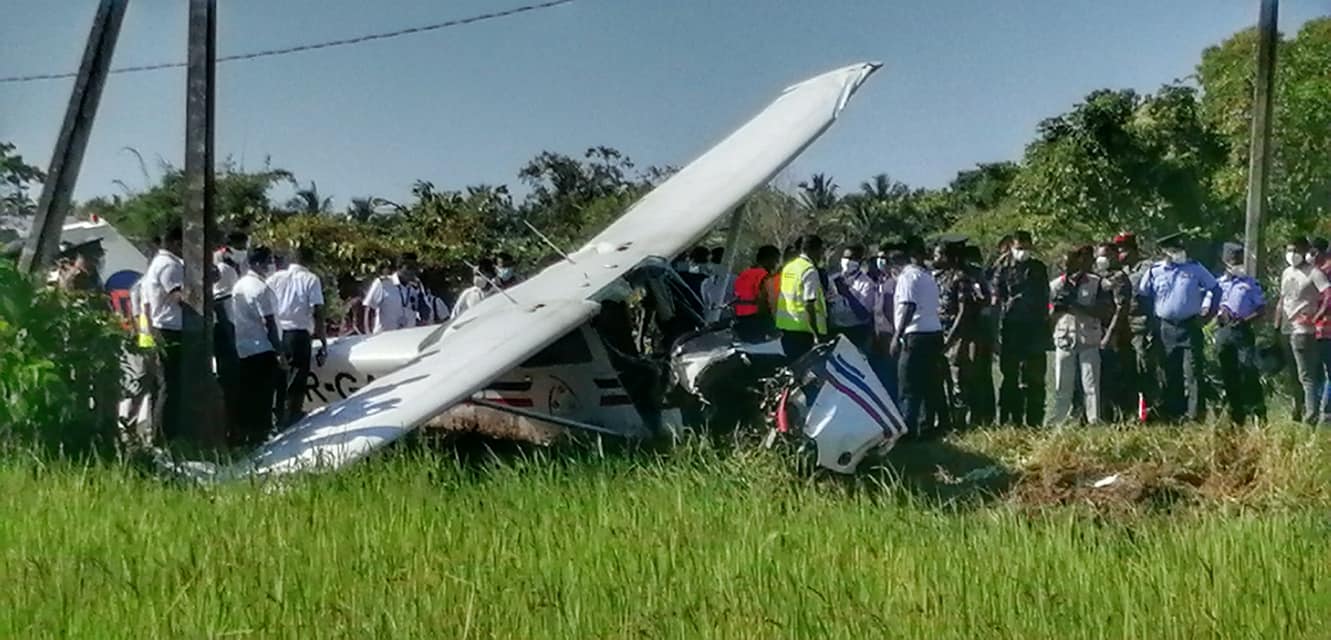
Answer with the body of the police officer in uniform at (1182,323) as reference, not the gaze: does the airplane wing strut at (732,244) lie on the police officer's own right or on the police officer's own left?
on the police officer's own right

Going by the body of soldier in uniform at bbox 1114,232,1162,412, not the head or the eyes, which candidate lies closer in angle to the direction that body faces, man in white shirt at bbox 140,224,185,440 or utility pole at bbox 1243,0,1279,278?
the man in white shirt

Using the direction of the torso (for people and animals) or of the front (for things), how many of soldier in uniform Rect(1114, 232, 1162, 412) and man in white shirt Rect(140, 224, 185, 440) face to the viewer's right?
1

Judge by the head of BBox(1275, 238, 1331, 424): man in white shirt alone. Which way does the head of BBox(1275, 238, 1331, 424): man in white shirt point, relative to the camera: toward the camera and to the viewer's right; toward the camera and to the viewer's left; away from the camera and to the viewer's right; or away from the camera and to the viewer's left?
toward the camera and to the viewer's left

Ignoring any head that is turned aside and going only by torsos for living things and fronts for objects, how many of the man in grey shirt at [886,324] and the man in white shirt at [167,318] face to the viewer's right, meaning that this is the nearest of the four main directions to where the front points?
1

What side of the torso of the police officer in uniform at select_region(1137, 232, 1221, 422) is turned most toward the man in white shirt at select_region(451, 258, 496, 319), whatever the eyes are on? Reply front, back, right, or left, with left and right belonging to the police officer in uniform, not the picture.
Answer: right

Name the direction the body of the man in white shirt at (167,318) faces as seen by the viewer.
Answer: to the viewer's right

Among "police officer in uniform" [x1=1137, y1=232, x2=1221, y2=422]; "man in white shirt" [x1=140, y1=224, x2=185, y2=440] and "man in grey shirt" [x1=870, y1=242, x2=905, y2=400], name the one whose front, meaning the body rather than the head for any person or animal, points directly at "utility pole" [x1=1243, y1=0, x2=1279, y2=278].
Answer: "man in white shirt" [x1=140, y1=224, x2=185, y2=440]

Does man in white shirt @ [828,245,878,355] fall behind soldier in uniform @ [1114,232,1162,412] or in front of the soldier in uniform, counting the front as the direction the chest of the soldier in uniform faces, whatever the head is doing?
in front

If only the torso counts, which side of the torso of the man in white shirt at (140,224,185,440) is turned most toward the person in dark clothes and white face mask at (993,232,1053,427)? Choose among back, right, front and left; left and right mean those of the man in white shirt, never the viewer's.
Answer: front

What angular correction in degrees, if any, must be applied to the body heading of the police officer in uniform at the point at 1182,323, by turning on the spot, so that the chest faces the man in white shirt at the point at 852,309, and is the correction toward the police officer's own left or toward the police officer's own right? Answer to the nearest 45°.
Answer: approximately 90° to the police officer's own right

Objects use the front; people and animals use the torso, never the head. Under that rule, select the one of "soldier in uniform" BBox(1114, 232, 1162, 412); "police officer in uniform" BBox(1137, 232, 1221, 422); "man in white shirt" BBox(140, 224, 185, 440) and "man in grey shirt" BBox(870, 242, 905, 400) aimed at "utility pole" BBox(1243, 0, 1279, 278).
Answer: "man in white shirt" BBox(140, 224, 185, 440)

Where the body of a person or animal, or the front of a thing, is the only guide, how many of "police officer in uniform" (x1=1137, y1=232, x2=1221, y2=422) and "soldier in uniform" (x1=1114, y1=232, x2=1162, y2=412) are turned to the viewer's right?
0

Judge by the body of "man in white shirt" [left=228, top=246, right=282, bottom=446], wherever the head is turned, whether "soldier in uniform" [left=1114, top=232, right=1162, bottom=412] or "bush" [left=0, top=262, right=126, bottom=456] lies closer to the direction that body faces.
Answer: the soldier in uniform

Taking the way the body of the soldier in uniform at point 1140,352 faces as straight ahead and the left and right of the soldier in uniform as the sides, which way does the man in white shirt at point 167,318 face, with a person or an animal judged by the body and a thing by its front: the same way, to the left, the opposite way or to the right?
the opposite way

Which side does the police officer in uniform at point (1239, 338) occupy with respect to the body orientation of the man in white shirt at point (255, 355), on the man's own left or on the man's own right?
on the man's own right

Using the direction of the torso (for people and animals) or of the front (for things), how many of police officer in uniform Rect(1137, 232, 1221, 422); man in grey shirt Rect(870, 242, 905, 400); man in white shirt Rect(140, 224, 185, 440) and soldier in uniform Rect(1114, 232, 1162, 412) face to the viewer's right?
1
